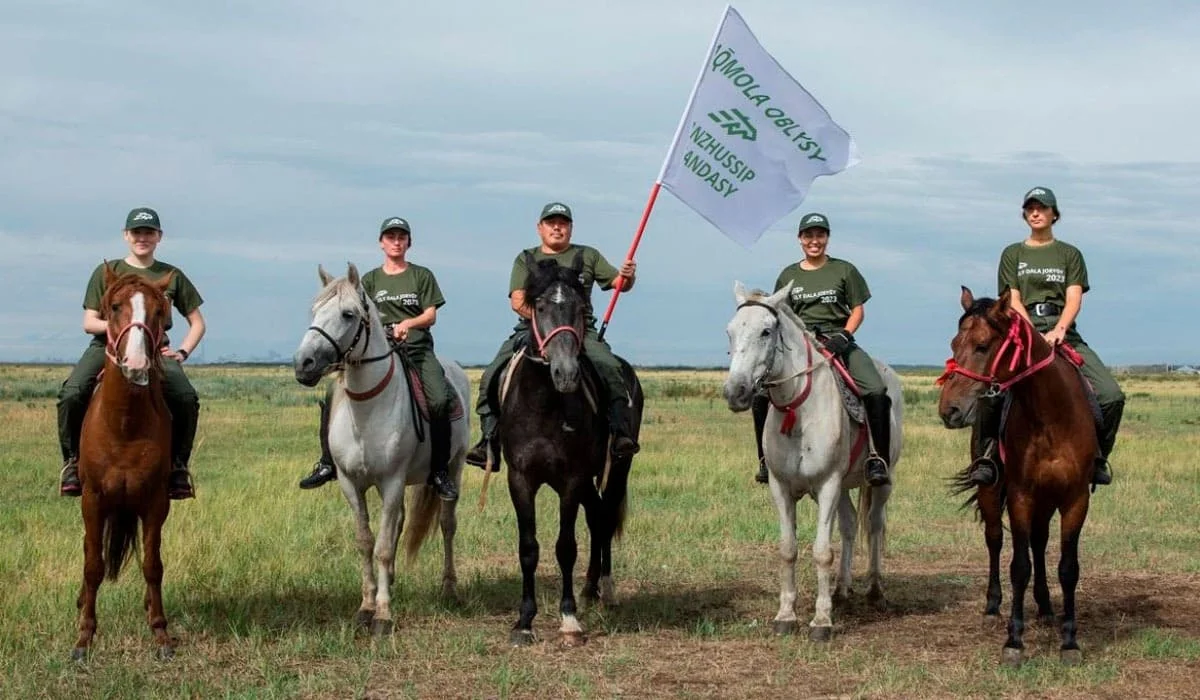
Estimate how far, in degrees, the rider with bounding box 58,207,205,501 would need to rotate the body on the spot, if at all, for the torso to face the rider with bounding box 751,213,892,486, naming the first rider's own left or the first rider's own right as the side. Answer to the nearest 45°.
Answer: approximately 90° to the first rider's own left

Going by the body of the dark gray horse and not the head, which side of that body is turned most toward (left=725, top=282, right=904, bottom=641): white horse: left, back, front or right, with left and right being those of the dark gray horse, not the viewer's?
left

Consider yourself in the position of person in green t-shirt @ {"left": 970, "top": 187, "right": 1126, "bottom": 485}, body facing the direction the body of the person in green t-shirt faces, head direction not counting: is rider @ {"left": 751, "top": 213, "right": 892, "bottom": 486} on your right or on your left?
on your right

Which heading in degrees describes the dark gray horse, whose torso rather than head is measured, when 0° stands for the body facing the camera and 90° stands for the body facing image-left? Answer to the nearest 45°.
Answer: approximately 0°

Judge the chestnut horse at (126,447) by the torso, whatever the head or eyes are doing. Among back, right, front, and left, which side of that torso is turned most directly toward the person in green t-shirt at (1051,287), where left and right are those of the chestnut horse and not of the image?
left

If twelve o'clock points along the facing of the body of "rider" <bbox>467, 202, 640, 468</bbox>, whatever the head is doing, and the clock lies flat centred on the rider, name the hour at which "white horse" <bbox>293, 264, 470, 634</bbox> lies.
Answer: The white horse is roughly at 3 o'clock from the rider.

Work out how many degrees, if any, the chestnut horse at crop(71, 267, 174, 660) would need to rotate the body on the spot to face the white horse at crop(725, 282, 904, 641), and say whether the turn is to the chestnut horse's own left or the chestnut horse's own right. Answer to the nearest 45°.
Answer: approximately 90° to the chestnut horse's own left

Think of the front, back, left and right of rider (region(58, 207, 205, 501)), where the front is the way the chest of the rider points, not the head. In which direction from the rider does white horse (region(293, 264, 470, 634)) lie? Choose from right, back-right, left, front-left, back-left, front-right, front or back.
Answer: left
